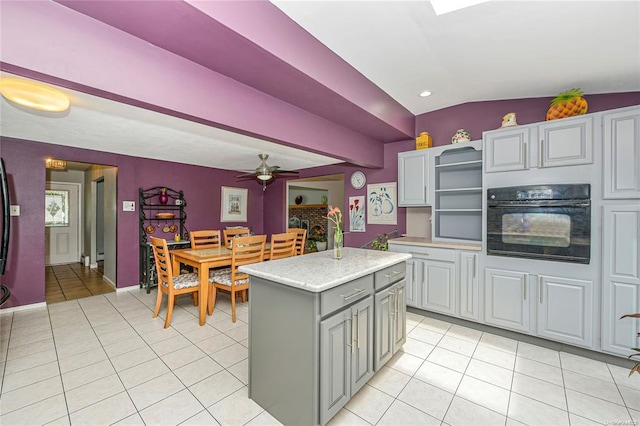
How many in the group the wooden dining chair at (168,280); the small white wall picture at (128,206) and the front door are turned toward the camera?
2

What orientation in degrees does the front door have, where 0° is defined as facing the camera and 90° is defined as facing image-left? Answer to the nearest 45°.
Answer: approximately 0°

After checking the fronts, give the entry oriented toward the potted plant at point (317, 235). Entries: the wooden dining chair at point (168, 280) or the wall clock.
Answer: the wooden dining chair

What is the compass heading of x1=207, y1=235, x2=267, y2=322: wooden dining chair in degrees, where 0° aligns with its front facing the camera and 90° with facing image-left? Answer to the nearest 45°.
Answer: approximately 135°

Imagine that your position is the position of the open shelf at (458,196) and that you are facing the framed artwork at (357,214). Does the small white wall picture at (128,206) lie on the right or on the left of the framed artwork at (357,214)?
left

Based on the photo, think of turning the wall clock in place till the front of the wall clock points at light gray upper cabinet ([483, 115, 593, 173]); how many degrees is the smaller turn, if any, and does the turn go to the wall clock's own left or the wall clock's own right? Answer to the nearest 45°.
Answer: approximately 90° to the wall clock's own left

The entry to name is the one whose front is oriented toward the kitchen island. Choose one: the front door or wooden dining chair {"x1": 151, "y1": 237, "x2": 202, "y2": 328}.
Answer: the front door

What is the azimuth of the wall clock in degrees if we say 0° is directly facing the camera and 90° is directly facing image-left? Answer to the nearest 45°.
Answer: approximately 45°

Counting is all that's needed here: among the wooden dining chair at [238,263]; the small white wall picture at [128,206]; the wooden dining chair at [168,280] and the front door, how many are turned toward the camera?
2

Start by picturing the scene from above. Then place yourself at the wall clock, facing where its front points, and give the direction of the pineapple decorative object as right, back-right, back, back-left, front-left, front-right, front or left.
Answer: left

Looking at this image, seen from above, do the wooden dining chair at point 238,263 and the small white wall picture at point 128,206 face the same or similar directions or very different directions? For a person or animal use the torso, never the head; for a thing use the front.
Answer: very different directions
